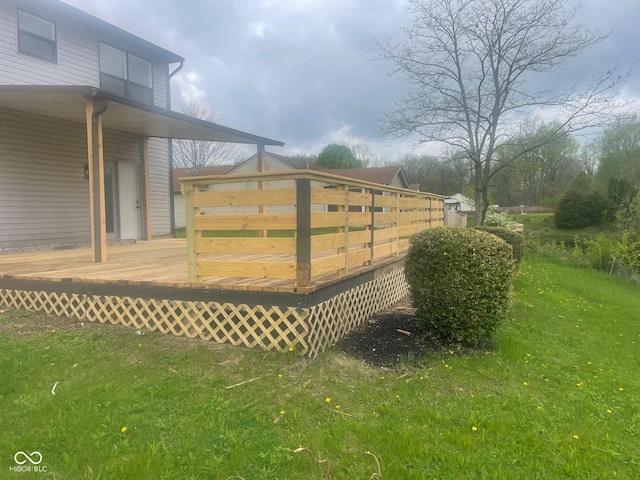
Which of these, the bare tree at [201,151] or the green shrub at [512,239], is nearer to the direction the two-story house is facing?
the green shrub

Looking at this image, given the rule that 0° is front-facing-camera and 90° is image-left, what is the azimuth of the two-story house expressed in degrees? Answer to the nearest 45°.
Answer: approximately 315°

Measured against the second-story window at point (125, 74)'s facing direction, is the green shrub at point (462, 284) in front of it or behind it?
in front

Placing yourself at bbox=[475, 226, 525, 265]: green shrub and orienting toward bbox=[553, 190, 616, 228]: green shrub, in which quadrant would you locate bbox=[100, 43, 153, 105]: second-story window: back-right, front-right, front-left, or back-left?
back-left

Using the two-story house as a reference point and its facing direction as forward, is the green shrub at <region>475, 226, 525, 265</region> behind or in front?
in front

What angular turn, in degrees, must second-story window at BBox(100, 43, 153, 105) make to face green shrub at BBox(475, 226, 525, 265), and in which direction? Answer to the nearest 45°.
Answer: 0° — it already faces it

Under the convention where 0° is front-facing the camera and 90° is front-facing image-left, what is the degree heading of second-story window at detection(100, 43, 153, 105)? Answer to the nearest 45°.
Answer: approximately 315°
